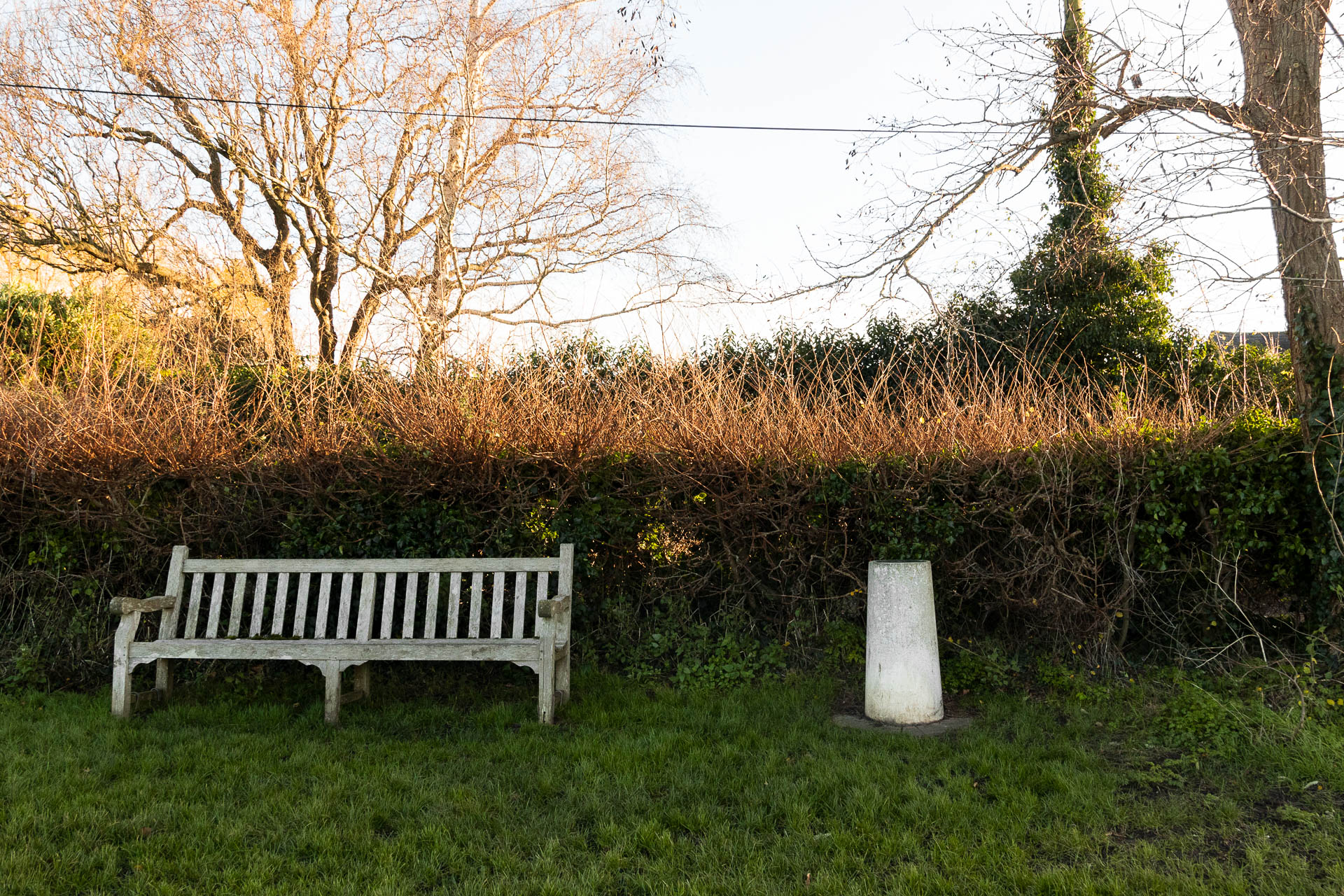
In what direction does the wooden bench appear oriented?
toward the camera

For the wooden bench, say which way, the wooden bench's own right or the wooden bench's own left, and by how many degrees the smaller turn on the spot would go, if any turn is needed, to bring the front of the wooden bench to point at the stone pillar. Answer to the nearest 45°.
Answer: approximately 45° to the wooden bench's own left
